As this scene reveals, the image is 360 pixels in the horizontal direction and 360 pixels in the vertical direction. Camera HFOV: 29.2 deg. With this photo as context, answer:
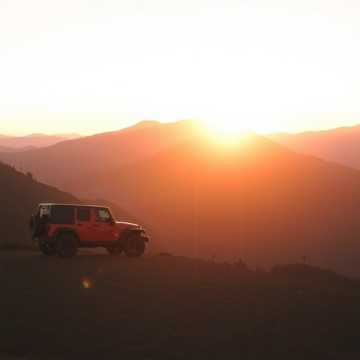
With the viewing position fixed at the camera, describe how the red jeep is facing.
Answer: facing away from the viewer and to the right of the viewer
